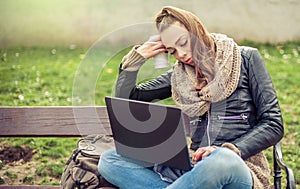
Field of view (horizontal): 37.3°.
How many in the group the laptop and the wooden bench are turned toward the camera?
1

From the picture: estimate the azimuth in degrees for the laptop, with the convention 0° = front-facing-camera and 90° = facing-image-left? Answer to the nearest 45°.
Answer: approximately 225°

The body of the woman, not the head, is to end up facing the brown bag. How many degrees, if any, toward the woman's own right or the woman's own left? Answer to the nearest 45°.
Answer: approximately 45° to the woman's own right

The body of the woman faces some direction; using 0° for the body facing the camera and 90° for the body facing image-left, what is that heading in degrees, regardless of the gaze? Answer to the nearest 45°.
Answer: approximately 45°
